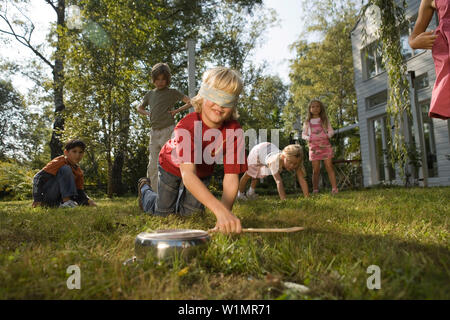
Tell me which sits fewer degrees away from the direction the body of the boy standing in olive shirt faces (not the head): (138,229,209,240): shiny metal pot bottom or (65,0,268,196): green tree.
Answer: the shiny metal pot bottom

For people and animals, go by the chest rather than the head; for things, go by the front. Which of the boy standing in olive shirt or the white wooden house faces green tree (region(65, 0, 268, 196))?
the white wooden house

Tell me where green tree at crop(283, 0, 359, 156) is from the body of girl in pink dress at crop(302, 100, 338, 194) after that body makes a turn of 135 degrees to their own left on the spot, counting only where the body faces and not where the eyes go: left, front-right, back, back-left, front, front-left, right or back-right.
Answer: front-left

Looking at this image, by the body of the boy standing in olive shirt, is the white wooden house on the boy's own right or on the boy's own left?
on the boy's own left

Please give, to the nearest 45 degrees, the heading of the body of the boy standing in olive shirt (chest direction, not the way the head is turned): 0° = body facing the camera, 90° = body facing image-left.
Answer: approximately 0°

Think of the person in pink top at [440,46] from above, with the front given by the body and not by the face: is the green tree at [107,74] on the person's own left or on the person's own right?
on the person's own right
